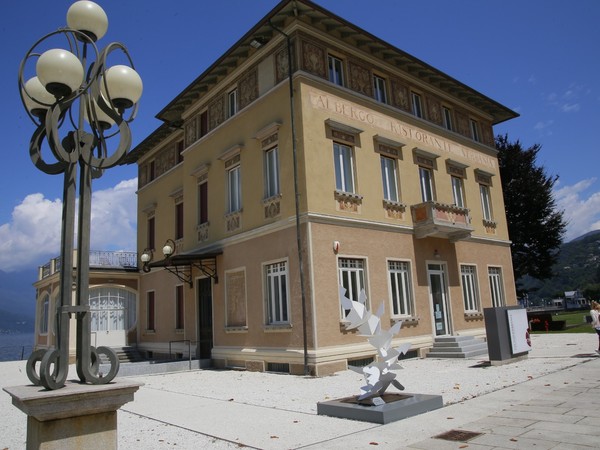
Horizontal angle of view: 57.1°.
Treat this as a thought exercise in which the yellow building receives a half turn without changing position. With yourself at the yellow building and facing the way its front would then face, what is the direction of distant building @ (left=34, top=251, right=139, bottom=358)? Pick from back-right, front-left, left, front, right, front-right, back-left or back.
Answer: front

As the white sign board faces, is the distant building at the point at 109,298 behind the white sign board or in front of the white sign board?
behind

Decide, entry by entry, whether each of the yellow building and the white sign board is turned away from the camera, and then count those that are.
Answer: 0

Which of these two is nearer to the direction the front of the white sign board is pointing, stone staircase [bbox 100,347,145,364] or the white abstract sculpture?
the white abstract sculpture

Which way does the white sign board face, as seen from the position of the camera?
facing the viewer and to the right of the viewer

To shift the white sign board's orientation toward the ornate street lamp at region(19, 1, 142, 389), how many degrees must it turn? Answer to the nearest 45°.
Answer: approximately 45° to its right

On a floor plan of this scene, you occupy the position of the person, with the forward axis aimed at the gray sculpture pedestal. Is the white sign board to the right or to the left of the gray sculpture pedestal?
right

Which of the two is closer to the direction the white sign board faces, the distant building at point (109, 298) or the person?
the person

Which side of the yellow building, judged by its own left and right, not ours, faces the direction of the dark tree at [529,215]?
left

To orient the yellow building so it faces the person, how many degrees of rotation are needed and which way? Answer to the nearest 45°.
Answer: approximately 45° to its left
